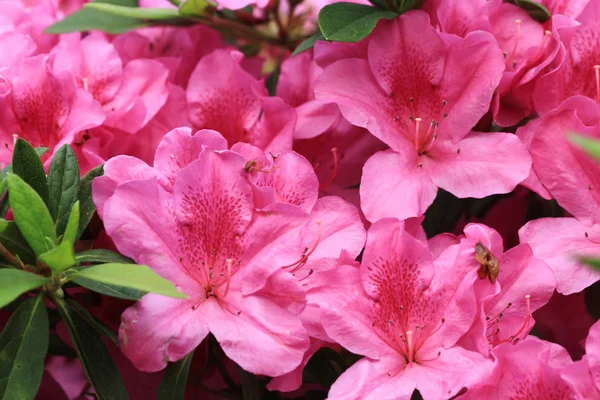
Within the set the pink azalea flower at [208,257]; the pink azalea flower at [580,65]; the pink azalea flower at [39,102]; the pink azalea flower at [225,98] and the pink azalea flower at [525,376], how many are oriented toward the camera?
5

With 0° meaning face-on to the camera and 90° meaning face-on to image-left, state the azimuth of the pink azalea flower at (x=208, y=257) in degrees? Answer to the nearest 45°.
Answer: approximately 0°

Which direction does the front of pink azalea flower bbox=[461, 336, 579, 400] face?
toward the camera

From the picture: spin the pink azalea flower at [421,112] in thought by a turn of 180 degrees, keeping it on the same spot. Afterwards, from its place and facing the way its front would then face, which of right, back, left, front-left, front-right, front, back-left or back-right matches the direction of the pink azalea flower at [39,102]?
left

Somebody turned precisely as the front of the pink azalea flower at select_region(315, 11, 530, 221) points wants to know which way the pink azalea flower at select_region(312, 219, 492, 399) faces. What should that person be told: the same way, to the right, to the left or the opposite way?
the same way

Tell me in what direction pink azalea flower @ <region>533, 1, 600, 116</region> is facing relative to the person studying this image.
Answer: facing the viewer

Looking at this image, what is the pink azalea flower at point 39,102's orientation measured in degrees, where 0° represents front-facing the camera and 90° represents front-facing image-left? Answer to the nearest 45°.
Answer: approximately 0°

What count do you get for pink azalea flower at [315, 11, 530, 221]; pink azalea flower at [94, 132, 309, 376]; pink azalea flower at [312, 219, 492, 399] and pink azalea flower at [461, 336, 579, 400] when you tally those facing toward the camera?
4

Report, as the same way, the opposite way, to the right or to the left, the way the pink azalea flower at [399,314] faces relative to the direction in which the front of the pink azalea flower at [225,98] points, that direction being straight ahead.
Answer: the same way
